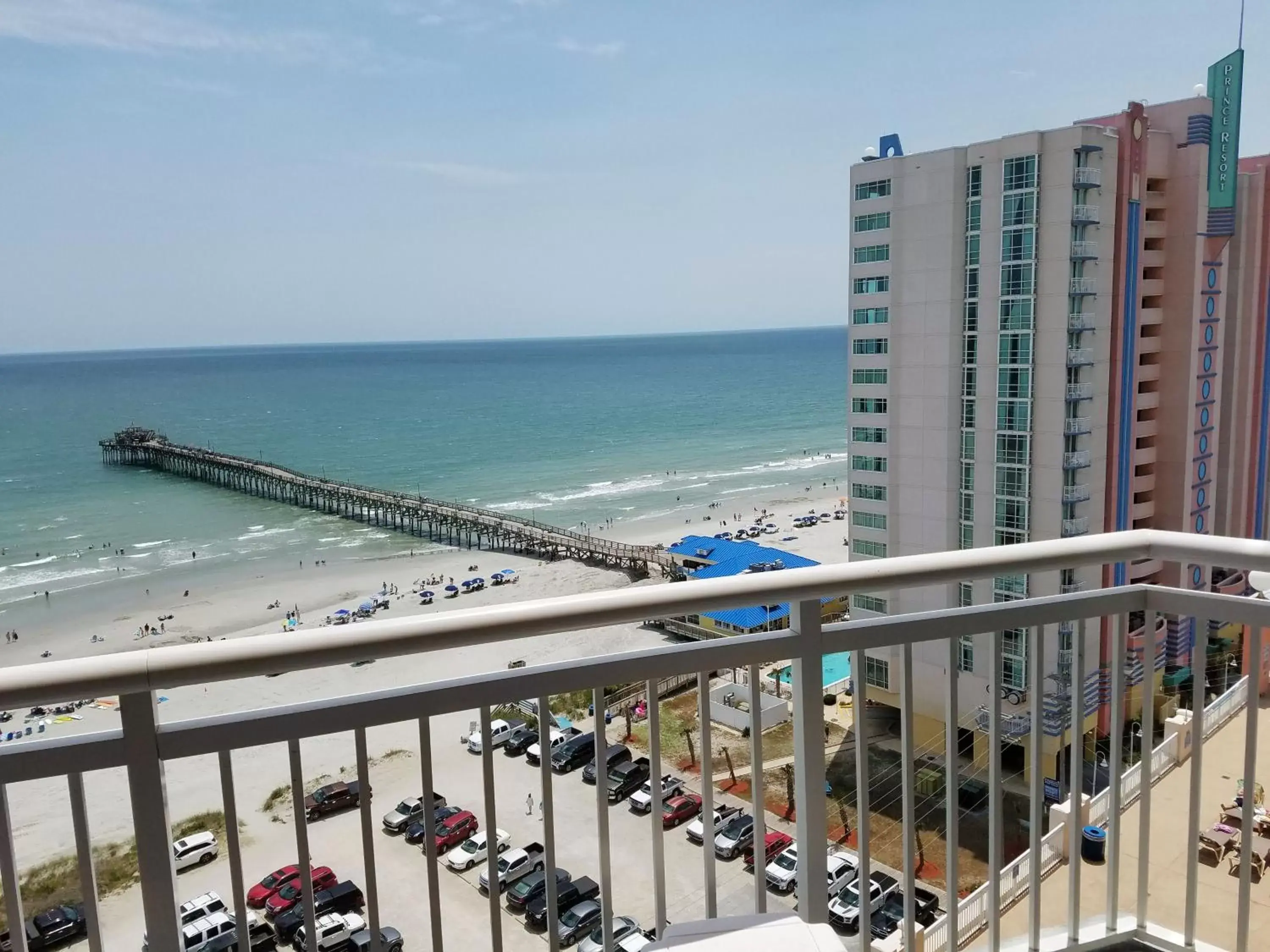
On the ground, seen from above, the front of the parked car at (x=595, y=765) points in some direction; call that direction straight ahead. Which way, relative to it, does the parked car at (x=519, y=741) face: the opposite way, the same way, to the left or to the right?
the same way

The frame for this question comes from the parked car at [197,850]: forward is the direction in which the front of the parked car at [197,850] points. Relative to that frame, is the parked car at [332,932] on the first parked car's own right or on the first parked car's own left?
on the first parked car's own left

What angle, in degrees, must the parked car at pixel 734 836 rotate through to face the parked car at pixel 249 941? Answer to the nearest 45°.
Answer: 0° — it already faces it

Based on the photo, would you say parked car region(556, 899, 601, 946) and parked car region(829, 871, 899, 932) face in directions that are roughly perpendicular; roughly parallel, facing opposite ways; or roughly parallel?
roughly parallel

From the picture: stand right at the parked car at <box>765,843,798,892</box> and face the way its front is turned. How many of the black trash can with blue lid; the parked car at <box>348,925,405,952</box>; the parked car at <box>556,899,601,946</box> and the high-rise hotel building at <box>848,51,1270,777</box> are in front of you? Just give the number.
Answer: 2

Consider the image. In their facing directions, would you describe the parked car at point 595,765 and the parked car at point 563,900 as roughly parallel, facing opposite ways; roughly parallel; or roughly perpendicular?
roughly parallel

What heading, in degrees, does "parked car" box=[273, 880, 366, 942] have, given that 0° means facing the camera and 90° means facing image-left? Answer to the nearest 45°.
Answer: approximately 45°

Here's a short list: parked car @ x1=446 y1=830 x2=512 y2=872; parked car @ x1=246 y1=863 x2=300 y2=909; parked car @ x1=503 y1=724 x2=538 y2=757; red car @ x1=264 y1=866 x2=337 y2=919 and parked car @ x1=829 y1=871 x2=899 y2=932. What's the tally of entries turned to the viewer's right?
0

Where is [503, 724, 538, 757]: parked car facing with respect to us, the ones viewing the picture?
facing the viewer and to the left of the viewer

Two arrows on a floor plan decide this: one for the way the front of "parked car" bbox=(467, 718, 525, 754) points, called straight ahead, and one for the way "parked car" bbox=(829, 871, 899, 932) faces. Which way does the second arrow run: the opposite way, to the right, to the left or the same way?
the same way

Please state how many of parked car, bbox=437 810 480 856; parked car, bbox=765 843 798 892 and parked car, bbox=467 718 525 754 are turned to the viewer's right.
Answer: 0
